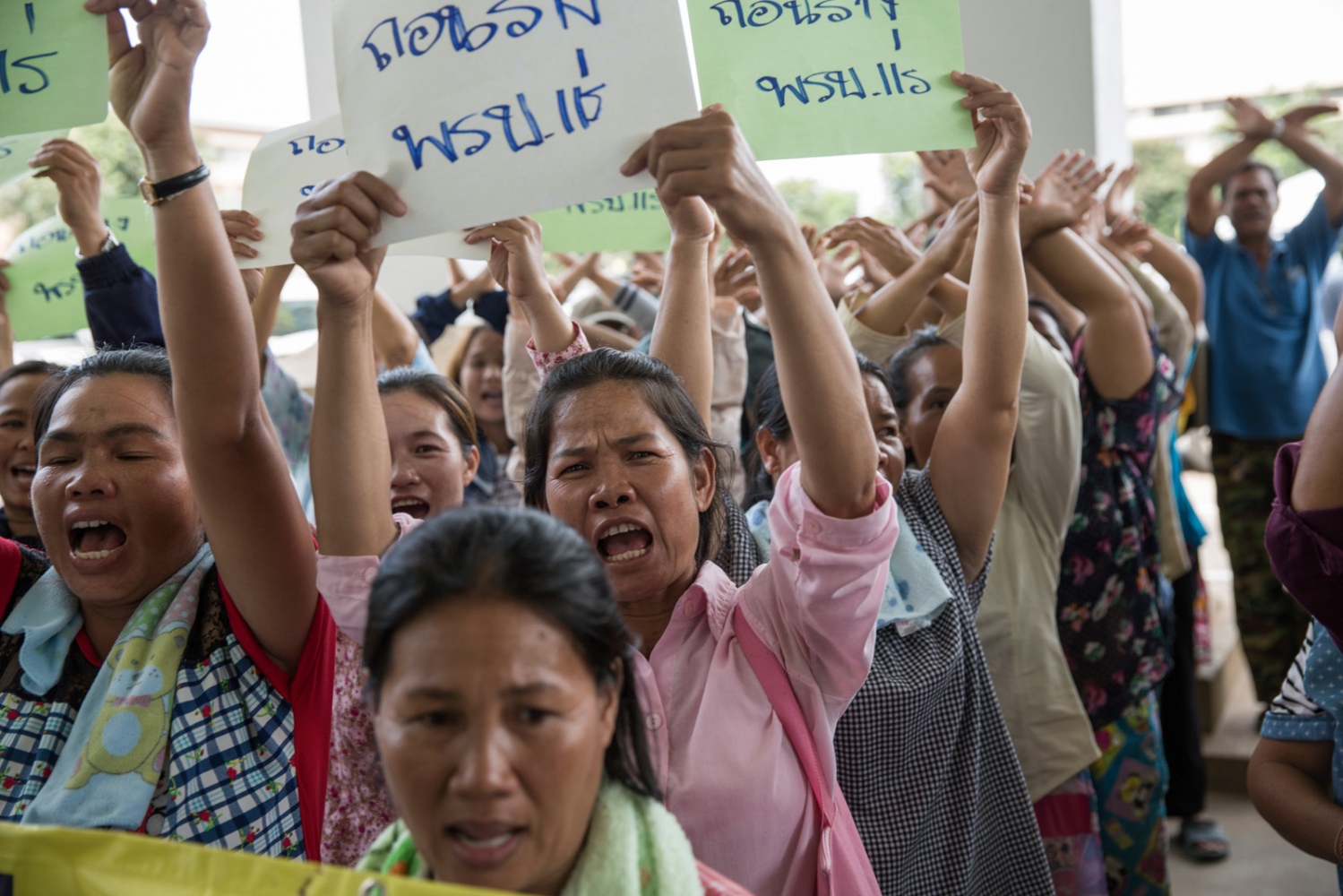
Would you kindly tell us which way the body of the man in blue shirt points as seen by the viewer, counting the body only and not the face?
toward the camera

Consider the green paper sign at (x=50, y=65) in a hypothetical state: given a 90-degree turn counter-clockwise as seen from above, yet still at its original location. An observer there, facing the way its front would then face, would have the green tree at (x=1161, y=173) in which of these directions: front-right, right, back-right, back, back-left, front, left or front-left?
front-left

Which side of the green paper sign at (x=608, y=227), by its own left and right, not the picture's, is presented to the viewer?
front

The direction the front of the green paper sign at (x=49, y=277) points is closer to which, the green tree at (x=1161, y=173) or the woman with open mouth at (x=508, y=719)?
the woman with open mouth

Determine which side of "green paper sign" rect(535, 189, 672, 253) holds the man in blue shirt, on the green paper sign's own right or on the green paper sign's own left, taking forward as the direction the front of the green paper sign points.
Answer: on the green paper sign's own left

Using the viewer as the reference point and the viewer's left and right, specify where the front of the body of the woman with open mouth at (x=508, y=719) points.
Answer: facing the viewer

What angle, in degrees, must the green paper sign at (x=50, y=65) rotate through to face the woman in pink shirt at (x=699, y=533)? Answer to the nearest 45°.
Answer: approximately 45° to its left

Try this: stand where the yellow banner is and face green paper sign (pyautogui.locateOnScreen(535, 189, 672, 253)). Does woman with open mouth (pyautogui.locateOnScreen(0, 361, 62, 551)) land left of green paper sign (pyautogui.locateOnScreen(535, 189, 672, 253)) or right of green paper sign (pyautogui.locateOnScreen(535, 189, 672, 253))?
left

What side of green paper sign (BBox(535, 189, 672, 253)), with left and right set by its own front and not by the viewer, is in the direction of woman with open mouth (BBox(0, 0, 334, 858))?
front

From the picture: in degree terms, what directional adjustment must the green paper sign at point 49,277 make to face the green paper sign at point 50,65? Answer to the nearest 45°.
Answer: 0° — it already faces it

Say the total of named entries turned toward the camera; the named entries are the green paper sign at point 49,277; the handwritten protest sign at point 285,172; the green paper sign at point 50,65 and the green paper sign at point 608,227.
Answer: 4
